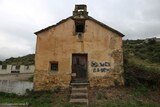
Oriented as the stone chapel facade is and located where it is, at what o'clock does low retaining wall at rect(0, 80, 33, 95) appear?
The low retaining wall is roughly at 3 o'clock from the stone chapel facade.

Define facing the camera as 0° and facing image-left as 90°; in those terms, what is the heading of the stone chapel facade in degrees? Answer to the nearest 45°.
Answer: approximately 0°
